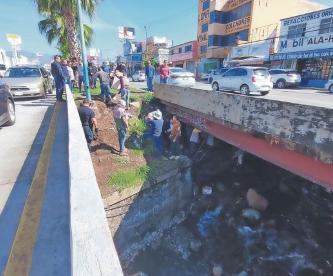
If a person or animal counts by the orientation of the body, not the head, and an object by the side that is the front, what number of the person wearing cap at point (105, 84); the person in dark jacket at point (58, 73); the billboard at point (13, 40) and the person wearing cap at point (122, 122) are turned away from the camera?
1

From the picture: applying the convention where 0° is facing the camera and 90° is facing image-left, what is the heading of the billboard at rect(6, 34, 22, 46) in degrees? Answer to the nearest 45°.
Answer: approximately 0°

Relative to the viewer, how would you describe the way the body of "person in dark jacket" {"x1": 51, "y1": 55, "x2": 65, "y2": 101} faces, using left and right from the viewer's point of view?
facing to the right of the viewer

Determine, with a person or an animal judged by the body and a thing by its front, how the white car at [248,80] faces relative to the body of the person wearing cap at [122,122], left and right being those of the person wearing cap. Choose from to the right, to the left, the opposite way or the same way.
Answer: to the left

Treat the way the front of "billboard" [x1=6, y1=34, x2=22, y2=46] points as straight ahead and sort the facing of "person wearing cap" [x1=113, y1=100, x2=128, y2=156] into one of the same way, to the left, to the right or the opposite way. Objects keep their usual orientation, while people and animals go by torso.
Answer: to the left

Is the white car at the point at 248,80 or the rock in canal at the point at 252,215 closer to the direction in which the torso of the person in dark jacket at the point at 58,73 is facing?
the white car

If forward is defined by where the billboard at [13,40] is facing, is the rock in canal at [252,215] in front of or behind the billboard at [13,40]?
in front

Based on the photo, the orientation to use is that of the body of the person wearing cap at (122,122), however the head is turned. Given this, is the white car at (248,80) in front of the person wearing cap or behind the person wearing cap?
in front

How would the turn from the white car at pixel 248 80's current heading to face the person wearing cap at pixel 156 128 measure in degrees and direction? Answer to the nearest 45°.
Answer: approximately 90° to its left

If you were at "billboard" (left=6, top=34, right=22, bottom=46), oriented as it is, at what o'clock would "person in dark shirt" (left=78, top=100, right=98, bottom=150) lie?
The person in dark shirt is roughly at 12 o'clock from the billboard.

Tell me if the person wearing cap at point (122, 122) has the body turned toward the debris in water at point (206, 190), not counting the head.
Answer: yes

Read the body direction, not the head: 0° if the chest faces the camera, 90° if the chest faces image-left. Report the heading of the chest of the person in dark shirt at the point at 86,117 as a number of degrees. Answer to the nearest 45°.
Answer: approximately 225°

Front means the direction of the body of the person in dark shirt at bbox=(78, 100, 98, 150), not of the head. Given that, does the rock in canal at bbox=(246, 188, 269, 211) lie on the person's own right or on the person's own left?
on the person's own right

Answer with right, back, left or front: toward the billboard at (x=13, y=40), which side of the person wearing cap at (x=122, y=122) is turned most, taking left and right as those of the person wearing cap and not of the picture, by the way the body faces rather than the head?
left
